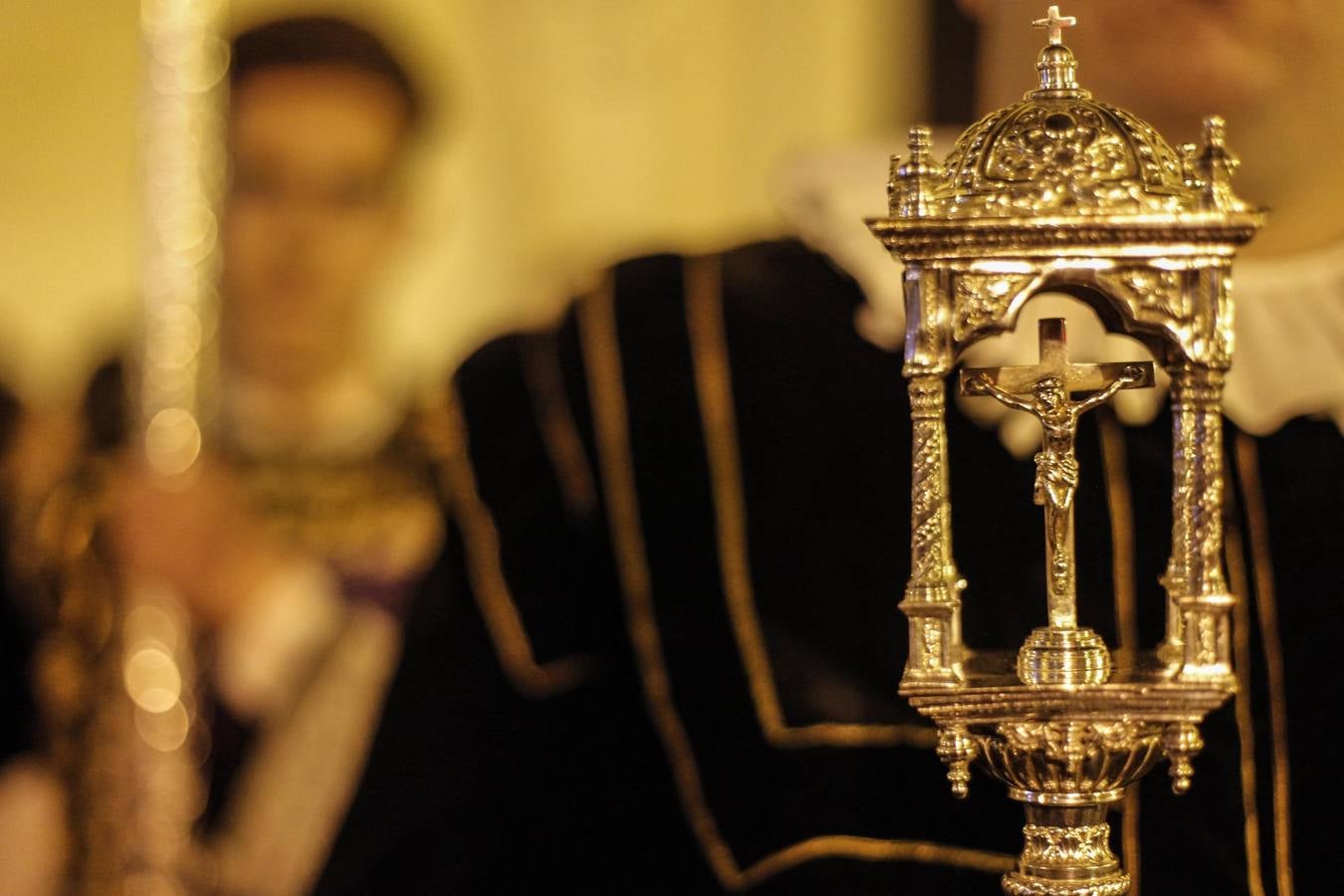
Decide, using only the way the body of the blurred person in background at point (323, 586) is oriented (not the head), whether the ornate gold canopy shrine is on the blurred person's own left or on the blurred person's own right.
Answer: on the blurred person's own left

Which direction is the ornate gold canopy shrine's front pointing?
toward the camera

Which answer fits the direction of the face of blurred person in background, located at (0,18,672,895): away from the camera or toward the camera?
toward the camera

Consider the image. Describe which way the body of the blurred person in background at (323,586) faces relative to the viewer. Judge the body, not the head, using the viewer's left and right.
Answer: facing the viewer and to the left of the viewer

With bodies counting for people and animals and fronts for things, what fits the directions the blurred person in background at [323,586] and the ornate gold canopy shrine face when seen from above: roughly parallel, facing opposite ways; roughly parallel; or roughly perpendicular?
roughly parallel

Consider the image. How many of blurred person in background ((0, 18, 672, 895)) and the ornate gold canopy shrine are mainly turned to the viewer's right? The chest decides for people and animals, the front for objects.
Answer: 0

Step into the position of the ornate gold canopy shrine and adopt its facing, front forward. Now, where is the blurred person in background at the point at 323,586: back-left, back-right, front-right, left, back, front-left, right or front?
back-right
